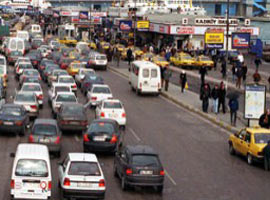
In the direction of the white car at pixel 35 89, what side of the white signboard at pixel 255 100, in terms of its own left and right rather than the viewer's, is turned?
right

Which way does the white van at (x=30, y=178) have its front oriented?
away from the camera

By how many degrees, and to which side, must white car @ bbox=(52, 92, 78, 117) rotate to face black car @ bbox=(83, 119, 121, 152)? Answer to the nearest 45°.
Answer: approximately 180°

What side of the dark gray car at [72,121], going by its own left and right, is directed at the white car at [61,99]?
front

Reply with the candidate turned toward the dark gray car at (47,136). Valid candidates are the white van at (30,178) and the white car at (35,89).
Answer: the white van

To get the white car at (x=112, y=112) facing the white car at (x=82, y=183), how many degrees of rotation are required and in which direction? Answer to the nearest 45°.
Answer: approximately 180°

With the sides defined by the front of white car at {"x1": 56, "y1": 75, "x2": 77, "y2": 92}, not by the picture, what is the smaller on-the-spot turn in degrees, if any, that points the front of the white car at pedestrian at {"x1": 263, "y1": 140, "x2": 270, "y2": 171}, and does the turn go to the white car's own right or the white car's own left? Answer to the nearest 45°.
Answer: approximately 180°

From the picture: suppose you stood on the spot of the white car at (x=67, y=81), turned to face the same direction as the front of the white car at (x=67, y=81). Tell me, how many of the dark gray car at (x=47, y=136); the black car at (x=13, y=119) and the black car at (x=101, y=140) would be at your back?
3

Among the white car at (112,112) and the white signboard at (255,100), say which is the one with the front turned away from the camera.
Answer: the white car

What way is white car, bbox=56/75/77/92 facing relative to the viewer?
away from the camera

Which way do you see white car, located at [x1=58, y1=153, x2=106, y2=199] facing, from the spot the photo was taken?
facing away from the viewer

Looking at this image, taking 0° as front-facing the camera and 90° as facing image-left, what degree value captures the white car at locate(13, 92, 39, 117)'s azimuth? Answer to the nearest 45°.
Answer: approximately 180°

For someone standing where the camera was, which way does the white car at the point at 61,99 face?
facing away from the viewer

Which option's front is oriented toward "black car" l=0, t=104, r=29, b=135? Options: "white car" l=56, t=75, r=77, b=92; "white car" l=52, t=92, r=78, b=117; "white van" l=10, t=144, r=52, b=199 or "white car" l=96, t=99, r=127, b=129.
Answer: the white van
